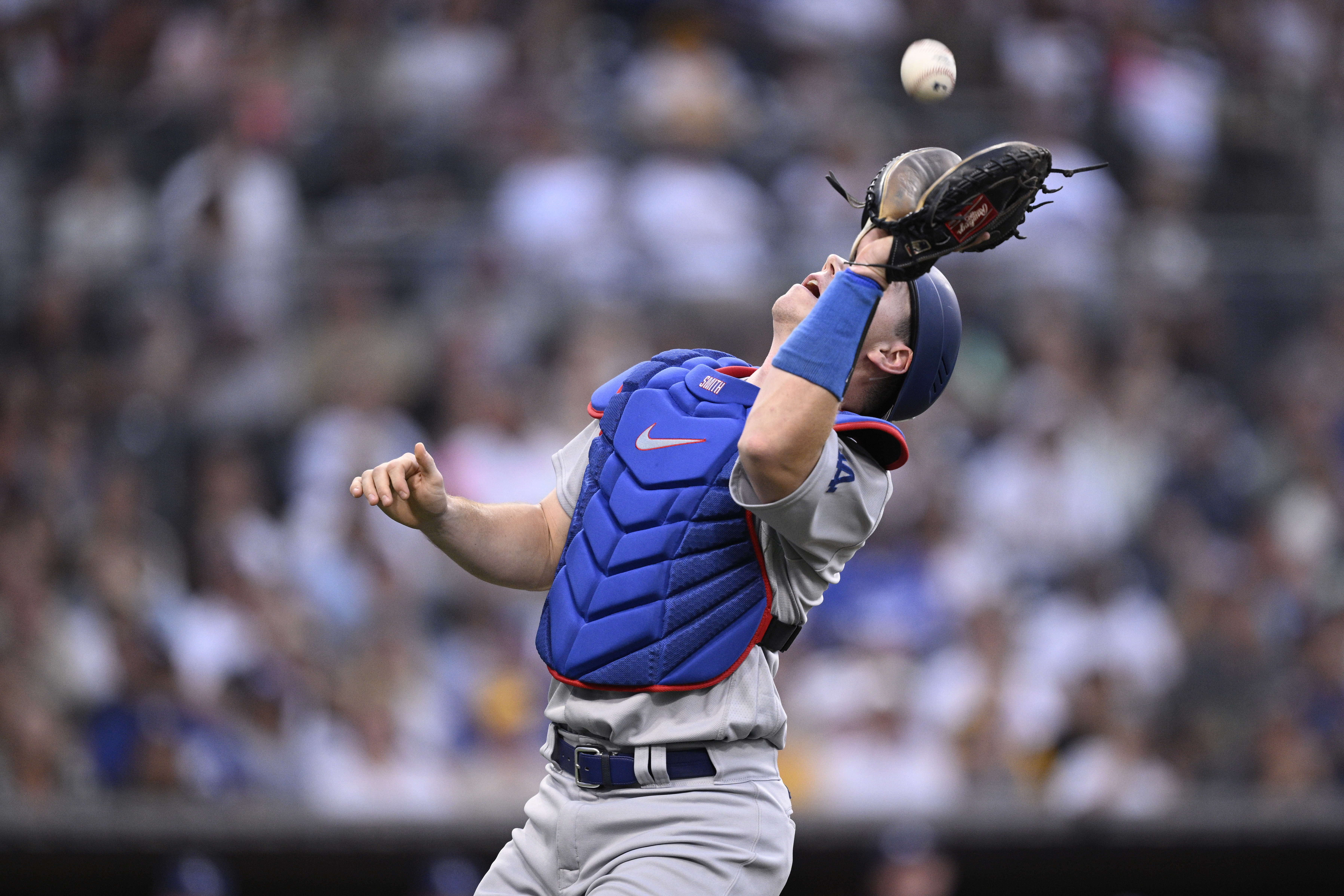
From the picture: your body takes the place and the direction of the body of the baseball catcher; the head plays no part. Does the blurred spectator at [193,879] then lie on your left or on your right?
on your right

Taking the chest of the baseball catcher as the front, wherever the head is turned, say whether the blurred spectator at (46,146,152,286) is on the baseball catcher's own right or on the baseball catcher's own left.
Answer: on the baseball catcher's own right

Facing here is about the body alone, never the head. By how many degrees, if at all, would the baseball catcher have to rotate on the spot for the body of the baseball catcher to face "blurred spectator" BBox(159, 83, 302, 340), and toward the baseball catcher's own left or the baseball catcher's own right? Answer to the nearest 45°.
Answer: approximately 90° to the baseball catcher's own right

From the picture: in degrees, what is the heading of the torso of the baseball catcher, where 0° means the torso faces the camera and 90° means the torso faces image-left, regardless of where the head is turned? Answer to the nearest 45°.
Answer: approximately 45°
